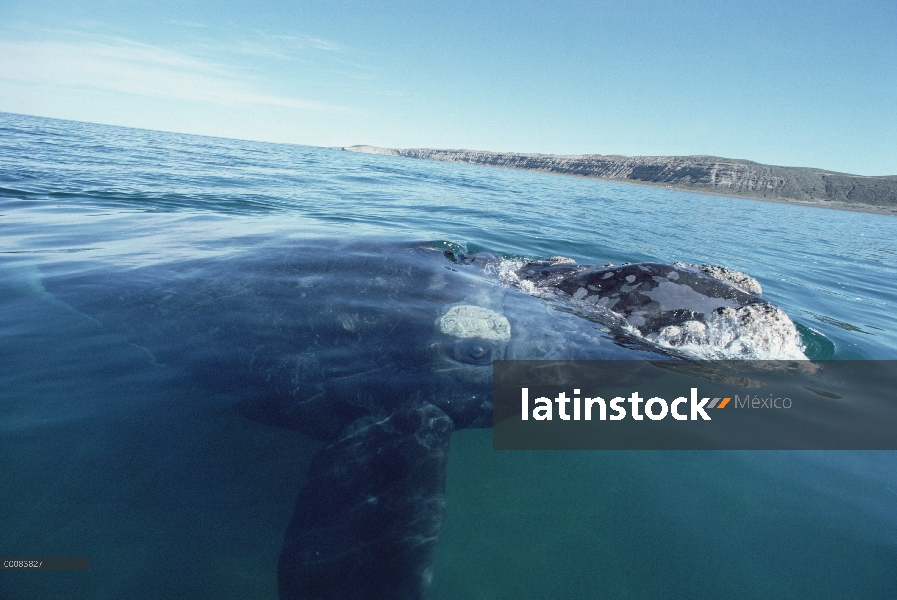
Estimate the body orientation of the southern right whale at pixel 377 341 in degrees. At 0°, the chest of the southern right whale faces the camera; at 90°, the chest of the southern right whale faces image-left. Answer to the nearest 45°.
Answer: approximately 270°
